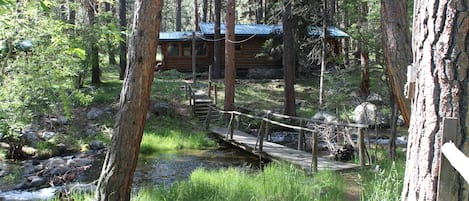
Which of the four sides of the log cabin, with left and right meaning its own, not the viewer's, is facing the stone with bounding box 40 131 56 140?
front

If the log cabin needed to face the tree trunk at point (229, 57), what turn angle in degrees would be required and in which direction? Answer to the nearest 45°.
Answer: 0° — it already faces it

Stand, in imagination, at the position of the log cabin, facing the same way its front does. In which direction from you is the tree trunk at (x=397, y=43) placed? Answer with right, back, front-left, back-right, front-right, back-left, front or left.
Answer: front

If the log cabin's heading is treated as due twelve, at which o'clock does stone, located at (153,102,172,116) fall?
The stone is roughly at 12 o'clock from the log cabin.

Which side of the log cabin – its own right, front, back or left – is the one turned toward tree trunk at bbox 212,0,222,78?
front

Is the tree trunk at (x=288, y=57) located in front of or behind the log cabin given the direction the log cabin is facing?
in front

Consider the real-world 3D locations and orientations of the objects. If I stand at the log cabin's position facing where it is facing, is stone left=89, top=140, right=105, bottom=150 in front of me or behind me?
in front

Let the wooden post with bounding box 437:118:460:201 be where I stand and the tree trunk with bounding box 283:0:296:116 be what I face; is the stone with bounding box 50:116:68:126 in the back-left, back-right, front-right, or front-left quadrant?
front-left

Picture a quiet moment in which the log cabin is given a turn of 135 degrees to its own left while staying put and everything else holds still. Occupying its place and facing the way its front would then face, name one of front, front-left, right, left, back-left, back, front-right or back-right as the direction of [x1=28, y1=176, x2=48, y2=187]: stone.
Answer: back-right

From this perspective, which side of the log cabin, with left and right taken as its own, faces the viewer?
front

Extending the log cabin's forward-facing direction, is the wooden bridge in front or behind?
in front

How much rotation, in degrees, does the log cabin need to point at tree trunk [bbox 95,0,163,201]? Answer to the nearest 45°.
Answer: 0° — it already faces it

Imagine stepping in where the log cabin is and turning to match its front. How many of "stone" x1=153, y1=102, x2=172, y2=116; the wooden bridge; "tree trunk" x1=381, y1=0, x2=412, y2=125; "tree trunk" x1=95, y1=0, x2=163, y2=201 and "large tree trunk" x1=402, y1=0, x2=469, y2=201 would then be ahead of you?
5
